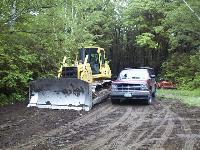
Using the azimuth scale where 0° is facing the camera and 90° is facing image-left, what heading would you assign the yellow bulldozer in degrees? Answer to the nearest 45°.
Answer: approximately 45°

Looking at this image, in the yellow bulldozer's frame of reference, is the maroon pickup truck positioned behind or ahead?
behind

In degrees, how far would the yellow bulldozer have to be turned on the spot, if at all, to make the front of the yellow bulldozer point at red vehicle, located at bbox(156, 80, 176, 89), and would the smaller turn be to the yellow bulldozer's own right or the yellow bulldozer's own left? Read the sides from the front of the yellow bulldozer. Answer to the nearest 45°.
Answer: approximately 180°

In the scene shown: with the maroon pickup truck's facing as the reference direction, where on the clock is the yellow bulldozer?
The yellow bulldozer is roughly at 2 o'clock from the maroon pickup truck.

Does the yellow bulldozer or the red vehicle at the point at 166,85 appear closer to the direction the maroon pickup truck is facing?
the yellow bulldozer

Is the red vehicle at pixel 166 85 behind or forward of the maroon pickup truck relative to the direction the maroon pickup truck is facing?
behind

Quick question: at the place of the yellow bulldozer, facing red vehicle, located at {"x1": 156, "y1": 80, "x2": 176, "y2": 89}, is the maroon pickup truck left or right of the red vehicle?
right
